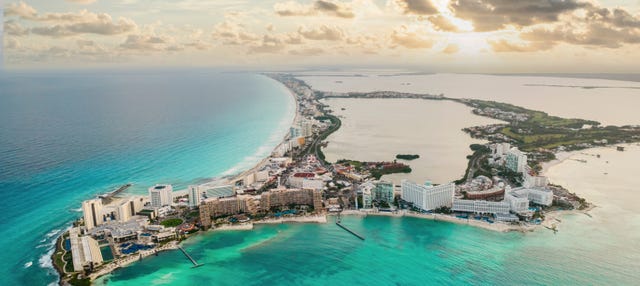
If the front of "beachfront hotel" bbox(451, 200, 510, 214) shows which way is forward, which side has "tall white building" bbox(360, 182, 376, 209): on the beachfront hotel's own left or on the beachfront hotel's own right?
on the beachfront hotel's own right

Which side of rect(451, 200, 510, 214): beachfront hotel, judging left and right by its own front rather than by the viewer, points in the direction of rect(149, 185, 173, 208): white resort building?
right

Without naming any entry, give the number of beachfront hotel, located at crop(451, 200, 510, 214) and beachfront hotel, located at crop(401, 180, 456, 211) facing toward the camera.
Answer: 2

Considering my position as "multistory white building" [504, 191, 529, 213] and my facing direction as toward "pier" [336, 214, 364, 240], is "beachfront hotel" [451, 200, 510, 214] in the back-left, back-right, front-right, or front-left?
front-right

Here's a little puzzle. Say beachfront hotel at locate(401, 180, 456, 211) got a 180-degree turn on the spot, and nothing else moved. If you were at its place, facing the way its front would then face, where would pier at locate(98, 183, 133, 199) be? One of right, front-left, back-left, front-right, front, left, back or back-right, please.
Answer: left

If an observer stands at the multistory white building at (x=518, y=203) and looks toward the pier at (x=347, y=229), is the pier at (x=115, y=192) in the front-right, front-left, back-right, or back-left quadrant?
front-right

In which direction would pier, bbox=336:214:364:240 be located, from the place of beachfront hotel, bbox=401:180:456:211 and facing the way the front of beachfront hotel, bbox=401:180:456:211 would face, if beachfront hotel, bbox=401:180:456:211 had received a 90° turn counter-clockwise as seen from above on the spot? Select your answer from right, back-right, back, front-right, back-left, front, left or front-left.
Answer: back-right

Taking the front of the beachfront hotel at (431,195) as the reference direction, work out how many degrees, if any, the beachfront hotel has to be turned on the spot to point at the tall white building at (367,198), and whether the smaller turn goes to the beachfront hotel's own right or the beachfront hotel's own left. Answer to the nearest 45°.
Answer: approximately 90° to the beachfront hotel's own right

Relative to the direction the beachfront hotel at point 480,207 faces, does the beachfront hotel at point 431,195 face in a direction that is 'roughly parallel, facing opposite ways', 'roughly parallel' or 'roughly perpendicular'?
roughly parallel

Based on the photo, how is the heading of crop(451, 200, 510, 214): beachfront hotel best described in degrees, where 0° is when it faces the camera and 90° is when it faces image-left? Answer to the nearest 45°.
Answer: approximately 0°

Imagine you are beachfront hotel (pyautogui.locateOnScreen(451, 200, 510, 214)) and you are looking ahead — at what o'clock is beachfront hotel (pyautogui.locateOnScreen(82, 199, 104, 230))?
beachfront hotel (pyautogui.locateOnScreen(82, 199, 104, 230)) is roughly at 2 o'clock from beachfront hotel (pyautogui.locateOnScreen(451, 200, 510, 214)).

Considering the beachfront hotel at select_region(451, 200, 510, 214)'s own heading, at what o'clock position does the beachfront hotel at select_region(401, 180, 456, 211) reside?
the beachfront hotel at select_region(401, 180, 456, 211) is roughly at 3 o'clock from the beachfront hotel at select_region(451, 200, 510, 214).

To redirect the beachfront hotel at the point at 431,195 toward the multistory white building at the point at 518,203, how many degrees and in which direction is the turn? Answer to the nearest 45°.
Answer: approximately 90° to its left

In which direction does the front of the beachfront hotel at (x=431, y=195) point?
toward the camera
